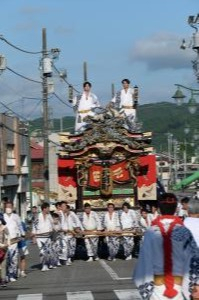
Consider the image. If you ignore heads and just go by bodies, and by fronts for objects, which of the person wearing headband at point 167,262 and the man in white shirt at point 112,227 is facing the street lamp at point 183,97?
the person wearing headband

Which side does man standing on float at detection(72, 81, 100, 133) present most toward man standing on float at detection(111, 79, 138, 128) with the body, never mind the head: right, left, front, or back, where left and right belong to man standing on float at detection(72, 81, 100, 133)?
left

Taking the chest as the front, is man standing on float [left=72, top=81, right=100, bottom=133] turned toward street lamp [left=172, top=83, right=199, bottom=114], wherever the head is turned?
no

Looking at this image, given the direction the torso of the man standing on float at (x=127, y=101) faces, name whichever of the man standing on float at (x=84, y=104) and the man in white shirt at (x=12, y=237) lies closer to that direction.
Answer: the man in white shirt

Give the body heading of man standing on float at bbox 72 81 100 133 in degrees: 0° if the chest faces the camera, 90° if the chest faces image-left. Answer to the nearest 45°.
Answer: approximately 0°

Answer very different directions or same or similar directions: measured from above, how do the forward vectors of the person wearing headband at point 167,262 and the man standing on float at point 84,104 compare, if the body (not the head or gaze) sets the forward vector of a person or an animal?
very different directions

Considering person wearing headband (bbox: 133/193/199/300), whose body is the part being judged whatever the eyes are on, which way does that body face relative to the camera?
away from the camera

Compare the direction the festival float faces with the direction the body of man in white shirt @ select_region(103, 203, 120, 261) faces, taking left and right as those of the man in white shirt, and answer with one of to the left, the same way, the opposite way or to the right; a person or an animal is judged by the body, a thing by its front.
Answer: the same way

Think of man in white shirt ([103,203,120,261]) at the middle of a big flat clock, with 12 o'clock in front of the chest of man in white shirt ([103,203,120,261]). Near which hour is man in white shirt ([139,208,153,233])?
man in white shirt ([139,208,153,233]) is roughly at 9 o'clock from man in white shirt ([103,203,120,261]).

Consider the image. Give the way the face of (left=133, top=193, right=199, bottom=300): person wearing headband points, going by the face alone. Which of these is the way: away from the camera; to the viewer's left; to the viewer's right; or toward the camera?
away from the camera

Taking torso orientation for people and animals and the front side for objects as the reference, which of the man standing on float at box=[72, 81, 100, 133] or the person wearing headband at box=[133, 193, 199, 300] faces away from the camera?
the person wearing headband

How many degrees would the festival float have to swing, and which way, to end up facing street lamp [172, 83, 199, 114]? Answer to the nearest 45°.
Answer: approximately 135° to its left

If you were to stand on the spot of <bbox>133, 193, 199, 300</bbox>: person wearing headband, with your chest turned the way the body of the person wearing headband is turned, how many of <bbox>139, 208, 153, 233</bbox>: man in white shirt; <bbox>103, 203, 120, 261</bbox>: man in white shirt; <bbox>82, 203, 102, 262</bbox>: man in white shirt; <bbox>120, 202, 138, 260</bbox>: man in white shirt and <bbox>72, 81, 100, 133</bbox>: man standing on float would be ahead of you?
5

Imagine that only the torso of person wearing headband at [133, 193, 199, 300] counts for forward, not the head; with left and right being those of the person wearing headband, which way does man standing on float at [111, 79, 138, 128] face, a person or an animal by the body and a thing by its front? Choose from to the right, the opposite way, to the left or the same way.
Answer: the opposite way

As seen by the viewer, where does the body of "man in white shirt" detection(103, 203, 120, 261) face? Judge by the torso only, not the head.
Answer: toward the camera

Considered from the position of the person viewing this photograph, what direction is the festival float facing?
facing the viewer
